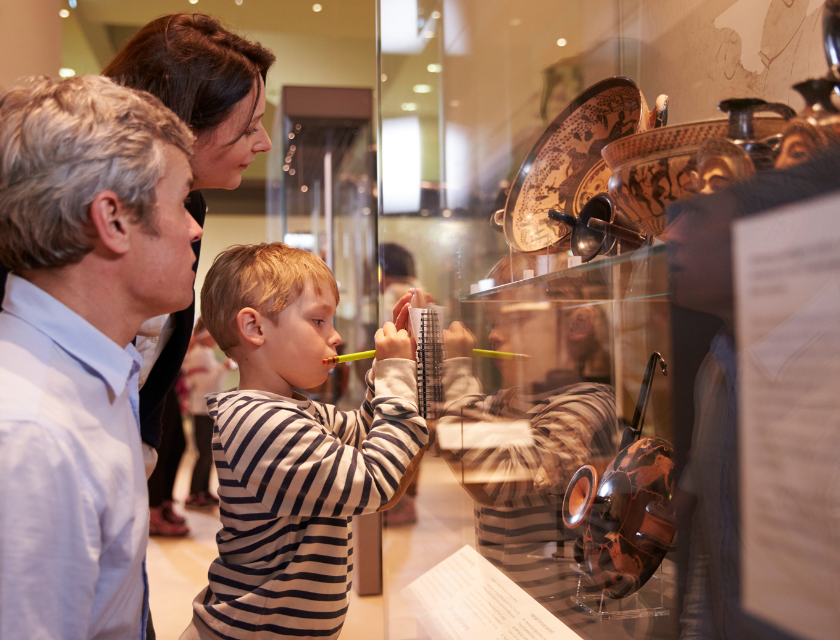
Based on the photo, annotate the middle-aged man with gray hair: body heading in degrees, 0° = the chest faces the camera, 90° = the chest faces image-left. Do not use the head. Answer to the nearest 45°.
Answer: approximately 270°

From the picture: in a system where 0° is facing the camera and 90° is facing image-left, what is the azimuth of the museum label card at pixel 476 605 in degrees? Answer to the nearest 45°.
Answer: approximately 45°

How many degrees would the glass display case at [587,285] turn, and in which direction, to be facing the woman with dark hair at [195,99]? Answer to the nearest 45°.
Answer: approximately 45° to its right

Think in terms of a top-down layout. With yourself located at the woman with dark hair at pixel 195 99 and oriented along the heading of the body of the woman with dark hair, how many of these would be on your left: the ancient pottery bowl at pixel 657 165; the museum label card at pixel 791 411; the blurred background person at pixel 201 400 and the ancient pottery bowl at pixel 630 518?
1

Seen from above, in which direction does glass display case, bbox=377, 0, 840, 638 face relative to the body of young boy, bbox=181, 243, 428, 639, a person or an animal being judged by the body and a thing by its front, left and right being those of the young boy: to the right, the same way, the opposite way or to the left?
the opposite way

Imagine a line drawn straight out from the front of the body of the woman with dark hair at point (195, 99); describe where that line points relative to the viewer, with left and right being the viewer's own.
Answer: facing to the right of the viewer

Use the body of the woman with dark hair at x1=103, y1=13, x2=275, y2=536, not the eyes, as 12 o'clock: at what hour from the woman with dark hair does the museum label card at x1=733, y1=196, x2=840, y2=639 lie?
The museum label card is roughly at 2 o'clock from the woman with dark hair.

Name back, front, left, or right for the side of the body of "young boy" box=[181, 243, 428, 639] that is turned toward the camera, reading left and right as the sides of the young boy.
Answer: right

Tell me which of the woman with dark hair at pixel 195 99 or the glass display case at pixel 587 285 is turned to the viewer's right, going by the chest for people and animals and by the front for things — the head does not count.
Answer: the woman with dark hair

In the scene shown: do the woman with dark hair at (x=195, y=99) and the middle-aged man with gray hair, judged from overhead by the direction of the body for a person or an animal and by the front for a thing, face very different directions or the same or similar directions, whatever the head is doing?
same or similar directions

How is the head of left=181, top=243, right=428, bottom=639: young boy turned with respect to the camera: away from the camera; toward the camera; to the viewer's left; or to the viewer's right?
to the viewer's right

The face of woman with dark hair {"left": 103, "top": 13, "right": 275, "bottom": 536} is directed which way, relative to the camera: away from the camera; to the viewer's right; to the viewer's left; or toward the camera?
to the viewer's right

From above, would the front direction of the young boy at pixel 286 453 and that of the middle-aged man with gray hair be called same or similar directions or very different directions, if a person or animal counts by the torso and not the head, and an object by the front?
same or similar directions

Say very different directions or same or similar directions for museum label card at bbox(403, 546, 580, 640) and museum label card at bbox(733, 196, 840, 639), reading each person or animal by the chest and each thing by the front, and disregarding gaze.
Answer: same or similar directions

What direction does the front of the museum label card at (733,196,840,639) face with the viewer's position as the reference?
facing the viewer and to the left of the viewer

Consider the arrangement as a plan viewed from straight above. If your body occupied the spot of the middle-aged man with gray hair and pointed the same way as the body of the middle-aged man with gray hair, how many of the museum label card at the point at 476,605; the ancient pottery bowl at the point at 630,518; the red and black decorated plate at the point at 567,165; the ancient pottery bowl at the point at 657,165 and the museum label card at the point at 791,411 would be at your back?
0

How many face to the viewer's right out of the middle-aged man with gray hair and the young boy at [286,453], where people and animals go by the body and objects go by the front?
2
